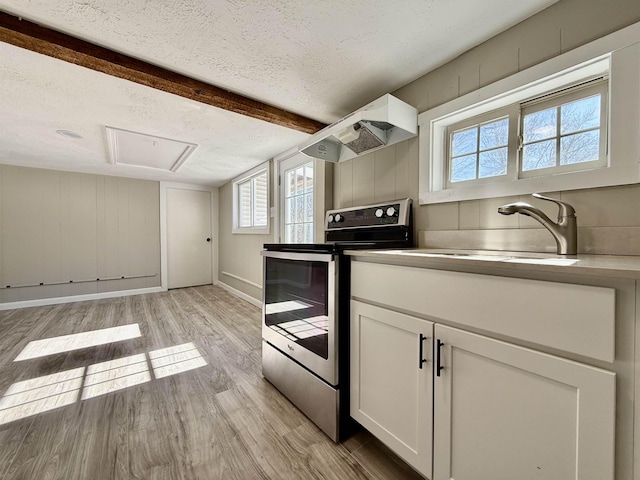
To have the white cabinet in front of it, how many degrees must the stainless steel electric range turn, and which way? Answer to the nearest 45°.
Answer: approximately 90° to its left

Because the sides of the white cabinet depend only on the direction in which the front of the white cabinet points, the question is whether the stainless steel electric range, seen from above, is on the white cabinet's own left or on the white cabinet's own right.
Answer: on the white cabinet's own right

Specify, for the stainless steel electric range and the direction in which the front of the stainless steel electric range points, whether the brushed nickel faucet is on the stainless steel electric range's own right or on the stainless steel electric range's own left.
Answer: on the stainless steel electric range's own left

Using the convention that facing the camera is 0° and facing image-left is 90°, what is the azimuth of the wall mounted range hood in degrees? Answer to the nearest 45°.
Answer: approximately 45°

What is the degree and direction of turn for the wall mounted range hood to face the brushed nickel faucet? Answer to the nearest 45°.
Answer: approximately 90° to its left

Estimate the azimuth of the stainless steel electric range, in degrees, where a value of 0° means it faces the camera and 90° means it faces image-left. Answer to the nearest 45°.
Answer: approximately 45°
